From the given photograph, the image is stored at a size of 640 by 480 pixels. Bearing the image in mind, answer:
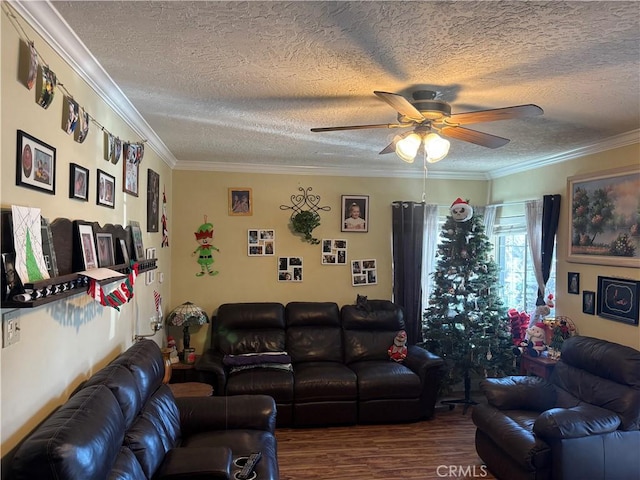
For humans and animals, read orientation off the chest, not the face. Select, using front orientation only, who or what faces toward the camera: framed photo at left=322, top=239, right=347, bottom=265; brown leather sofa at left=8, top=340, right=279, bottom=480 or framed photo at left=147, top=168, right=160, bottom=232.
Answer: framed photo at left=322, top=239, right=347, bottom=265

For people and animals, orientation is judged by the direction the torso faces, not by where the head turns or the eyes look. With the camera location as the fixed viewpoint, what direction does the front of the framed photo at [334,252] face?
facing the viewer

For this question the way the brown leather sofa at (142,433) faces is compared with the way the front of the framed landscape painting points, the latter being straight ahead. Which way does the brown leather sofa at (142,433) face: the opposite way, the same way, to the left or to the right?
the opposite way

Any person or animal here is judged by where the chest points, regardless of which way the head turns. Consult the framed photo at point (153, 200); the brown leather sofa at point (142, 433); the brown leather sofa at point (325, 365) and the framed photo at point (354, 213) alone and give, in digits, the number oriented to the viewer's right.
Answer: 2

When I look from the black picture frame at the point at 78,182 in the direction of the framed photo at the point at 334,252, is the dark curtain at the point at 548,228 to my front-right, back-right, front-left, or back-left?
front-right

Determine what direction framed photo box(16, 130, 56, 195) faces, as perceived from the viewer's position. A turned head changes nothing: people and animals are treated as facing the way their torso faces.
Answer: facing the viewer and to the right of the viewer

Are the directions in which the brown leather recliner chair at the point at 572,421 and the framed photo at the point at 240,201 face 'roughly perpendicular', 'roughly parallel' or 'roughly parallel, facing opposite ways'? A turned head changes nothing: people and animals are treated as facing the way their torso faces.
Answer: roughly perpendicular

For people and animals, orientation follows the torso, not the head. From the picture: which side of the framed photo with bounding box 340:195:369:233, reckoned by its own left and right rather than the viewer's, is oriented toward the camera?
front

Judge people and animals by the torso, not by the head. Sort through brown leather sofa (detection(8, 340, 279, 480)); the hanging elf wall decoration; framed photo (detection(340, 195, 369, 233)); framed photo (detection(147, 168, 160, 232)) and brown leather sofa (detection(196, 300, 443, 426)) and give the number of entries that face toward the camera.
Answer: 3

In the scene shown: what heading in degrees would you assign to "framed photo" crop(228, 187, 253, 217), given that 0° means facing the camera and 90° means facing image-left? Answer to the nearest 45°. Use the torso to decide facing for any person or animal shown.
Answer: approximately 0°

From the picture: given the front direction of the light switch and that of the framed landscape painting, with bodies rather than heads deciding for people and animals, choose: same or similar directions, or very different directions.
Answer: very different directions

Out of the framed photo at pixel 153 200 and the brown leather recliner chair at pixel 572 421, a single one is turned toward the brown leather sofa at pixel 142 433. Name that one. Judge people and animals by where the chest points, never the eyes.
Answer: the brown leather recliner chair at pixel 572 421

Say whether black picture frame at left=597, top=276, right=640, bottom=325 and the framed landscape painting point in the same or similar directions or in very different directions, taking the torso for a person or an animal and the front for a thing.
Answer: same or similar directions

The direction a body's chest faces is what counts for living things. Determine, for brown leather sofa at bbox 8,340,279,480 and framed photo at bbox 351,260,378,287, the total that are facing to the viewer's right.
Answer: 1

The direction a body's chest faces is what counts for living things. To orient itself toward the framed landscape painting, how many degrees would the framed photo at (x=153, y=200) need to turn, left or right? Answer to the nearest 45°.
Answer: approximately 45° to its right

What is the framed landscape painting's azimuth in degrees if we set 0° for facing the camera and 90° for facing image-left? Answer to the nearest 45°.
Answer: approximately 45°

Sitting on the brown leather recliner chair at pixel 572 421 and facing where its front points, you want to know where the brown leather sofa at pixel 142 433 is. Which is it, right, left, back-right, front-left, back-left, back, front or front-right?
front
